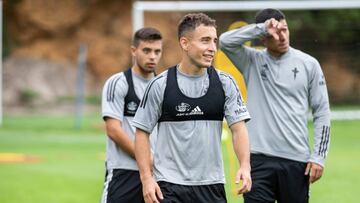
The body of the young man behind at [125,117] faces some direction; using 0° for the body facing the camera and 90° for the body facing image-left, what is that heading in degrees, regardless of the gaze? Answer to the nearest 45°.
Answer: approximately 315°

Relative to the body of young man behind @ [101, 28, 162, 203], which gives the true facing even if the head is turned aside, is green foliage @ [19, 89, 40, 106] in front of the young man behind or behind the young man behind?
behind

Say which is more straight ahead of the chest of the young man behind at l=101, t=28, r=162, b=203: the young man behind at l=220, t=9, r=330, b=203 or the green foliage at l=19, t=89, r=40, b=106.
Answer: the young man behind

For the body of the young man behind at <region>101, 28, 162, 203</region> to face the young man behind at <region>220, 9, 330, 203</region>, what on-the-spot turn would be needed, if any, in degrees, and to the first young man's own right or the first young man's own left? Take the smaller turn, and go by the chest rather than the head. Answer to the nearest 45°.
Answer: approximately 45° to the first young man's own left
